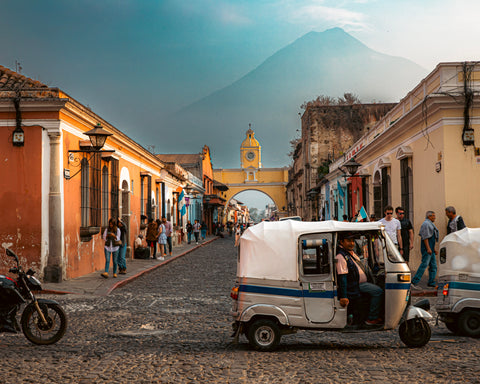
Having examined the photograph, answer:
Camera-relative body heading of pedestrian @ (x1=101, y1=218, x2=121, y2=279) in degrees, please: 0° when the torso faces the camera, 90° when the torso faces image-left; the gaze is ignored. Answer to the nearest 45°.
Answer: approximately 0°

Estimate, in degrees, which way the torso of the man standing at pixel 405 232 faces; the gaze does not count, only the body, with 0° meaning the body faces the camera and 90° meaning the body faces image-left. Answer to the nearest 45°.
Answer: approximately 45°

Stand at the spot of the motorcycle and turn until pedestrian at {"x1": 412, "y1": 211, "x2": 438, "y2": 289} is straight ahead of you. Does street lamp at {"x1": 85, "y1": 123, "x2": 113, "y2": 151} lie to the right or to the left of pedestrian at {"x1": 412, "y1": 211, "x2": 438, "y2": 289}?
left

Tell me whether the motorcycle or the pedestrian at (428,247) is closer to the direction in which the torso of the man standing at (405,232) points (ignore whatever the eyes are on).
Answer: the motorcycle

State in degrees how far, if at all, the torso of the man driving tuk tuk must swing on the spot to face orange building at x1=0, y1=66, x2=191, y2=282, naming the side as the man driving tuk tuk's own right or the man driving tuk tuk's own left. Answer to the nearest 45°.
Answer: approximately 180°

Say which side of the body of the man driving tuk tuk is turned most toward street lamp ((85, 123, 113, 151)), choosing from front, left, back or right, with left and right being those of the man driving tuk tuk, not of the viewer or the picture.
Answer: back

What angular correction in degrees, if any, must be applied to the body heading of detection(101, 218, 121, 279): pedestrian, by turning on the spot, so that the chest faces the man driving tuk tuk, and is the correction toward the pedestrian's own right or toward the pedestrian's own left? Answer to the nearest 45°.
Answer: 0° — they already face them

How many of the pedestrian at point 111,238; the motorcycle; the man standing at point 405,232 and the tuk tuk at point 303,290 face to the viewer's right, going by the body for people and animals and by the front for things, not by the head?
2

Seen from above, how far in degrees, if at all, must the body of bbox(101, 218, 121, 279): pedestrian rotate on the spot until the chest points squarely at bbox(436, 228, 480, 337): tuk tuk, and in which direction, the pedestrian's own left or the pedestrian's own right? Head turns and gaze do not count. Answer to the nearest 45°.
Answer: approximately 45° to the pedestrian's own left

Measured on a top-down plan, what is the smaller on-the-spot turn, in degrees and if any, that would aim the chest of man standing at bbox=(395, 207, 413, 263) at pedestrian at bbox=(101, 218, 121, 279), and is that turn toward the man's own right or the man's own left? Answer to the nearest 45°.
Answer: approximately 45° to the man's own right

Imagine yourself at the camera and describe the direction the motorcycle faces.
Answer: facing to the right of the viewer
